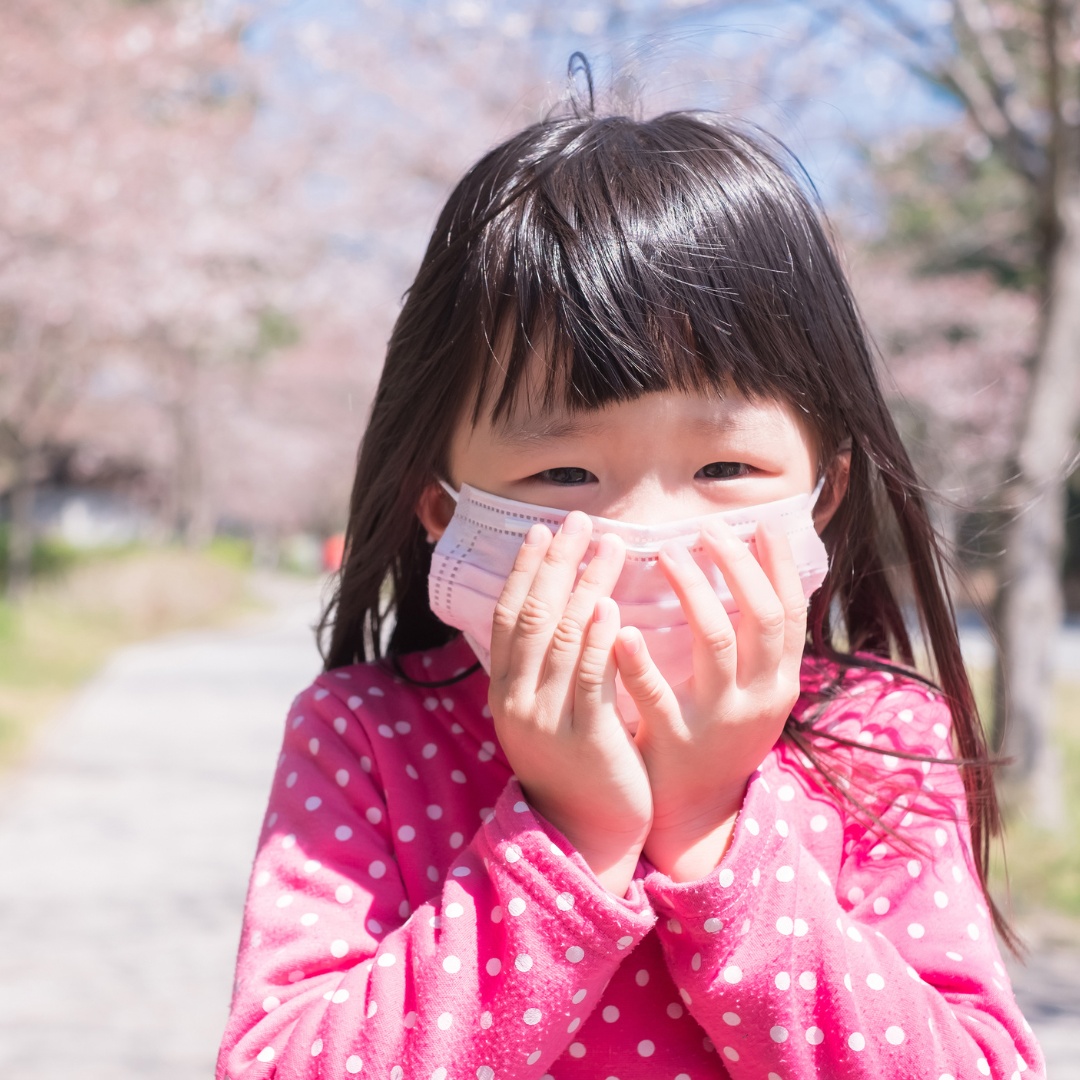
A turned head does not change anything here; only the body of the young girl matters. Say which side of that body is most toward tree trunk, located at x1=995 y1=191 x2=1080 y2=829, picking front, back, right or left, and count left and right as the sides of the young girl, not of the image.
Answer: back

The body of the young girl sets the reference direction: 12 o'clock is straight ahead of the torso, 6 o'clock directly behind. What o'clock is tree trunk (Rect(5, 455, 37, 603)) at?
The tree trunk is roughly at 5 o'clock from the young girl.

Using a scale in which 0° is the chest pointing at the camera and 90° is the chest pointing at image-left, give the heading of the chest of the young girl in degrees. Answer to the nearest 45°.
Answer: approximately 0°
